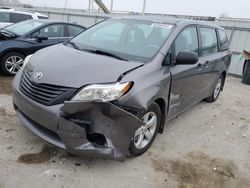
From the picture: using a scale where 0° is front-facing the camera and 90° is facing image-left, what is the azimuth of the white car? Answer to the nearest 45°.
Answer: approximately 90°

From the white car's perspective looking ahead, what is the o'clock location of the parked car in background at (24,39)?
The parked car in background is roughly at 9 o'clock from the white car.

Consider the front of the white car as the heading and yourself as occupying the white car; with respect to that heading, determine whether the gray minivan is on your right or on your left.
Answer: on your left

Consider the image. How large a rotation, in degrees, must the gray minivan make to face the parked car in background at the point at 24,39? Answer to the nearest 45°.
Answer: approximately 90° to its right

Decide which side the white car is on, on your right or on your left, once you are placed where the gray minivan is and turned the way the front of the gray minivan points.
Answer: on your right

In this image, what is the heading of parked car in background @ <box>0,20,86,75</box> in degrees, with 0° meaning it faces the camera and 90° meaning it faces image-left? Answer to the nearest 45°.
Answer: approximately 45°

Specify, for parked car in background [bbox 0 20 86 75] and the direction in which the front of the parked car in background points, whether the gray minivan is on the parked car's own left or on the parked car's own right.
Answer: on the parked car's own left
